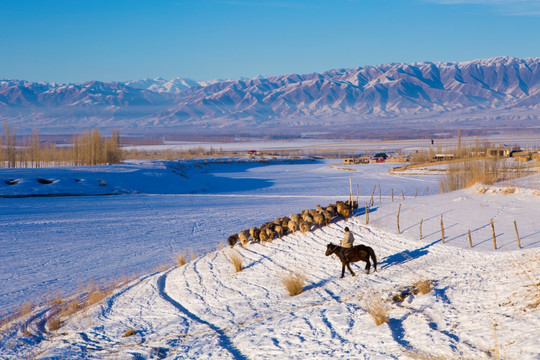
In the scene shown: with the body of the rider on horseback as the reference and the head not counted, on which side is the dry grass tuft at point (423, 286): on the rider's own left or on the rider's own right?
on the rider's own left

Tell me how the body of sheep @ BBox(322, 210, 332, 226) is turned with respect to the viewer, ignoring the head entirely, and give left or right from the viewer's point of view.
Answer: facing the viewer and to the left of the viewer

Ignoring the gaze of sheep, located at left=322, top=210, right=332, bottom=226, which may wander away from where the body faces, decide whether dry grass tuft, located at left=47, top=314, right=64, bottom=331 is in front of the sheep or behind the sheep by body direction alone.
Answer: in front

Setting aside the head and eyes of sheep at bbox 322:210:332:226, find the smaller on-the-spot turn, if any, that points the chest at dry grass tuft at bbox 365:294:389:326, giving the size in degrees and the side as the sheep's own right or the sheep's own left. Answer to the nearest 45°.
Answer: approximately 45° to the sheep's own left

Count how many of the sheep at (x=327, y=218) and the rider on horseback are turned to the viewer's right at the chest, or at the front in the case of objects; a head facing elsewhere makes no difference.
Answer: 0

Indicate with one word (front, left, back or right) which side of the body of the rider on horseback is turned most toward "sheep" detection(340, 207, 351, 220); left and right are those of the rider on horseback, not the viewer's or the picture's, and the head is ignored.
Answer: right

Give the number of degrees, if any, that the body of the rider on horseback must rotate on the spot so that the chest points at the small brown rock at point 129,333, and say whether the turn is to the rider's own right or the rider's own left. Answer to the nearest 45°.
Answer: approximately 45° to the rider's own left

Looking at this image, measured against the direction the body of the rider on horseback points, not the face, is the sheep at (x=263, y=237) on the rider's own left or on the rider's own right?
on the rider's own right

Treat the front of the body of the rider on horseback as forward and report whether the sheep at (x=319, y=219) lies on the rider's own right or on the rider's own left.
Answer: on the rider's own right

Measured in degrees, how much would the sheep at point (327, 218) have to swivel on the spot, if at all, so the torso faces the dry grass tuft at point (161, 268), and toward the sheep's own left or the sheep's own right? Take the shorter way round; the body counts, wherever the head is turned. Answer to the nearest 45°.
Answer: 0° — it already faces it

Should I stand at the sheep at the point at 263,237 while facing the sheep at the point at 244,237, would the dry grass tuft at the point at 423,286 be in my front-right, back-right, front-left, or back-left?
back-left

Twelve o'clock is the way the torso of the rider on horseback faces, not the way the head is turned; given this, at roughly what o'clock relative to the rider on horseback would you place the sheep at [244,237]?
The sheep is roughly at 2 o'clock from the rider on horseback.

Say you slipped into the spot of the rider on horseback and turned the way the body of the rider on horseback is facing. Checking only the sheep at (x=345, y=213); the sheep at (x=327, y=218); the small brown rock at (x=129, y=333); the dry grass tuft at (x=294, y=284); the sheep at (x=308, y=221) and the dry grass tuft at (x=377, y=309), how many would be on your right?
3

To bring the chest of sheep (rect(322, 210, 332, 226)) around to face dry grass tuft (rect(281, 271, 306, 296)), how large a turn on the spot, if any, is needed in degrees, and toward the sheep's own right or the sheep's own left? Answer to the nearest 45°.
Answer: approximately 45° to the sheep's own left

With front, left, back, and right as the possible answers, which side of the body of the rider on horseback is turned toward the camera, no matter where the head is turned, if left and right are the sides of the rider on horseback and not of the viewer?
left
